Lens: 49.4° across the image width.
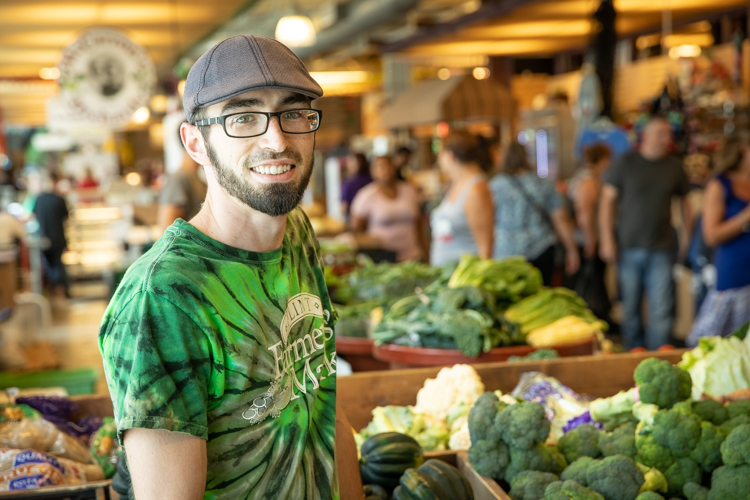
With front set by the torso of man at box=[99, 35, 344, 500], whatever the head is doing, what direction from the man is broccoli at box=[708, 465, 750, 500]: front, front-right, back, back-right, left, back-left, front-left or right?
front-left

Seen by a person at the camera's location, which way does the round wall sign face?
facing the viewer

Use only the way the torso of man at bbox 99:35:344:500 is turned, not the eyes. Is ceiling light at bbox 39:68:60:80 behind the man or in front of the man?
behind

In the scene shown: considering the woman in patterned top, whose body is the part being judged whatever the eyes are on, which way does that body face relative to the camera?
away from the camera

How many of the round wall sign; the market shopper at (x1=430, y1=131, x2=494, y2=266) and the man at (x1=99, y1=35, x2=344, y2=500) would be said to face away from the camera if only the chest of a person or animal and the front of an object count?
0

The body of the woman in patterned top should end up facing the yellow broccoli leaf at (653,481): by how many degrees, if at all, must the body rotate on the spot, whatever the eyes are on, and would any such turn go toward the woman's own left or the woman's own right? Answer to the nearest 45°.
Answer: approximately 180°

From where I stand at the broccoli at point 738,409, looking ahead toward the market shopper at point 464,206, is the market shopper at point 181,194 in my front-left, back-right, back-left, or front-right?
front-left

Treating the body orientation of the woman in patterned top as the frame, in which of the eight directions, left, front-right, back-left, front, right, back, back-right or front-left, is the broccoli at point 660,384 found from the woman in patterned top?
back

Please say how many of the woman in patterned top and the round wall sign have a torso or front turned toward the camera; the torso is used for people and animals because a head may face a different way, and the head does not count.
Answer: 1

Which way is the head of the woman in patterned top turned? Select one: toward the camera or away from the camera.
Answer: away from the camera

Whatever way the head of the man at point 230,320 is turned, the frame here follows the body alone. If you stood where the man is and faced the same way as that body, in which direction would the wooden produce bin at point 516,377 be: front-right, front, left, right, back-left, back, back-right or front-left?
left

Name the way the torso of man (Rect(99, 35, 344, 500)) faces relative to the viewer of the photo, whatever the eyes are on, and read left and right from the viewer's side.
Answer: facing the viewer and to the right of the viewer

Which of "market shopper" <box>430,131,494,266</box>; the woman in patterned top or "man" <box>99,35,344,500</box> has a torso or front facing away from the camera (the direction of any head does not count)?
the woman in patterned top

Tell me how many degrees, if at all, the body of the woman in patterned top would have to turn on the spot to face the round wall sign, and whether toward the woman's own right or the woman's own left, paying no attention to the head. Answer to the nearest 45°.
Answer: approximately 90° to the woman's own left

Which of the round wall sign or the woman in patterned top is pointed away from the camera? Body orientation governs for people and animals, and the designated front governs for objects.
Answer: the woman in patterned top

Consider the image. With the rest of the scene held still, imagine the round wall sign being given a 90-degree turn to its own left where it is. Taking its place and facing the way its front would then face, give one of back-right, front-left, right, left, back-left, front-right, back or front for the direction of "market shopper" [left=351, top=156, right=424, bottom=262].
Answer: front-right
